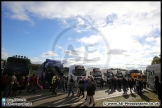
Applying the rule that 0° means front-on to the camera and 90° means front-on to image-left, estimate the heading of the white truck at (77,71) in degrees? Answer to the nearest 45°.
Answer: approximately 315°

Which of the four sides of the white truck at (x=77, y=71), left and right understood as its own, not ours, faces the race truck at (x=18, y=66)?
right

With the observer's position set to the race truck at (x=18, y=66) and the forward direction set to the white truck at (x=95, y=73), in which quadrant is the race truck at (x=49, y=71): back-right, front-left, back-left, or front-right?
front-right

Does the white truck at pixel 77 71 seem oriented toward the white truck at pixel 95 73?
no

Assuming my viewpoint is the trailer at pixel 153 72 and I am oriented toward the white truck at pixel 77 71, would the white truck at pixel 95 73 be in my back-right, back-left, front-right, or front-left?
front-right

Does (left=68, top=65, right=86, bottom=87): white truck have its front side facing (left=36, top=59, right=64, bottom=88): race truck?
no
